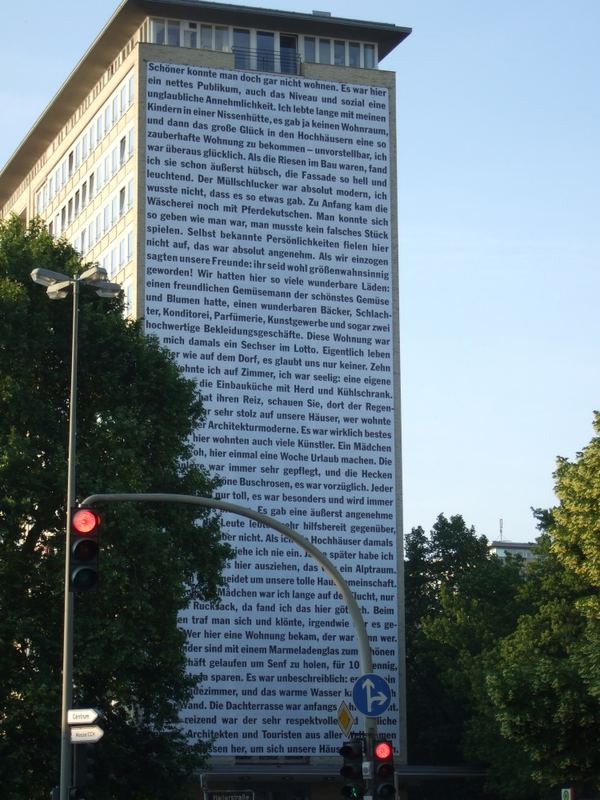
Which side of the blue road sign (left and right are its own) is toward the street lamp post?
right

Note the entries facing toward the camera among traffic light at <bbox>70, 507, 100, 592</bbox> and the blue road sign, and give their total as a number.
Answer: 2

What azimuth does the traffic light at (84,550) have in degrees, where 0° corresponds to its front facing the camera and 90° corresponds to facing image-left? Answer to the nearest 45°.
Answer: approximately 0°

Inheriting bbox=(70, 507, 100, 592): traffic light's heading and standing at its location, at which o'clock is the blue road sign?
The blue road sign is roughly at 8 o'clock from the traffic light.

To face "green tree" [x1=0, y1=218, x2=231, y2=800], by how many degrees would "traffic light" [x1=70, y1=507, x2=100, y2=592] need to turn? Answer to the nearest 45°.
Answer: approximately 180°
